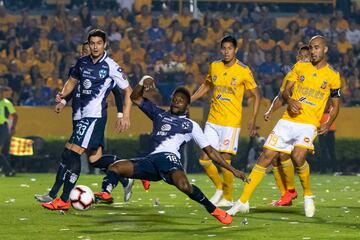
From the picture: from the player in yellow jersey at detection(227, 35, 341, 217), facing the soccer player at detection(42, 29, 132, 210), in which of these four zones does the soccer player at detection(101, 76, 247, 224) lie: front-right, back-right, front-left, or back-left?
front-left

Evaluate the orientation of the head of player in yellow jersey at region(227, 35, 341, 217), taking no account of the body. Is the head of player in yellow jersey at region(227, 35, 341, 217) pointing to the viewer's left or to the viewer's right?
to the viewer's left

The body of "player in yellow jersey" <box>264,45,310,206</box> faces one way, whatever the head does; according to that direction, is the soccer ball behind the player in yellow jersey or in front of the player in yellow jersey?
in front

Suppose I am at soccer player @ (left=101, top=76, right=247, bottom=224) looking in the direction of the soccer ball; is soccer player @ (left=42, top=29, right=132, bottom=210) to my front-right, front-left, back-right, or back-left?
front-right

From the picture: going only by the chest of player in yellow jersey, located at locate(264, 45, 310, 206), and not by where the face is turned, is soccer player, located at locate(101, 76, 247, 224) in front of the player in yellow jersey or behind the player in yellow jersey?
in front

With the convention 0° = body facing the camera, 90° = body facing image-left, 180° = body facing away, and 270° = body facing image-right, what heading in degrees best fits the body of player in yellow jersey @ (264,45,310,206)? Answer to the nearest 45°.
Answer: approximately 45°

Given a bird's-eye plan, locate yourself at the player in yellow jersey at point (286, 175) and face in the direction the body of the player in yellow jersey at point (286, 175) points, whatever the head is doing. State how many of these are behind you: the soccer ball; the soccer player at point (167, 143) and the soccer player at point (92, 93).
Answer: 0

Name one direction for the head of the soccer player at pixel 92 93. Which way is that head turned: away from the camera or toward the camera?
toward the camera

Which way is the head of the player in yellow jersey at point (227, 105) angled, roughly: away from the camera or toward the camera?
toward the camera
